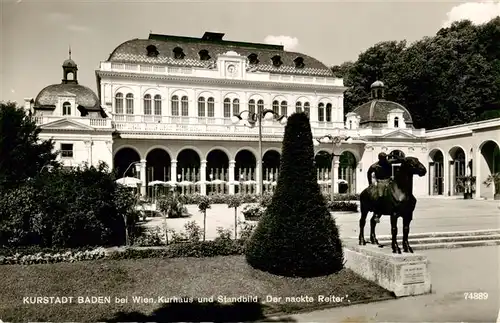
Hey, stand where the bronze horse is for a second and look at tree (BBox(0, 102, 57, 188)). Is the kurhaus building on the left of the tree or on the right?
right

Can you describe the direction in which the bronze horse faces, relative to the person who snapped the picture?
facing the viewer and to the right of the viewer

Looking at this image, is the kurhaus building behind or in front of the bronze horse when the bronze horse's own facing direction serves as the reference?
behind

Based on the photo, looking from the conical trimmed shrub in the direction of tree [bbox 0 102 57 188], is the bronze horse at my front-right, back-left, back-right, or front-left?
back-right

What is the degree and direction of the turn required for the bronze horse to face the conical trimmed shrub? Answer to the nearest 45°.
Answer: approximately 135° to its right
